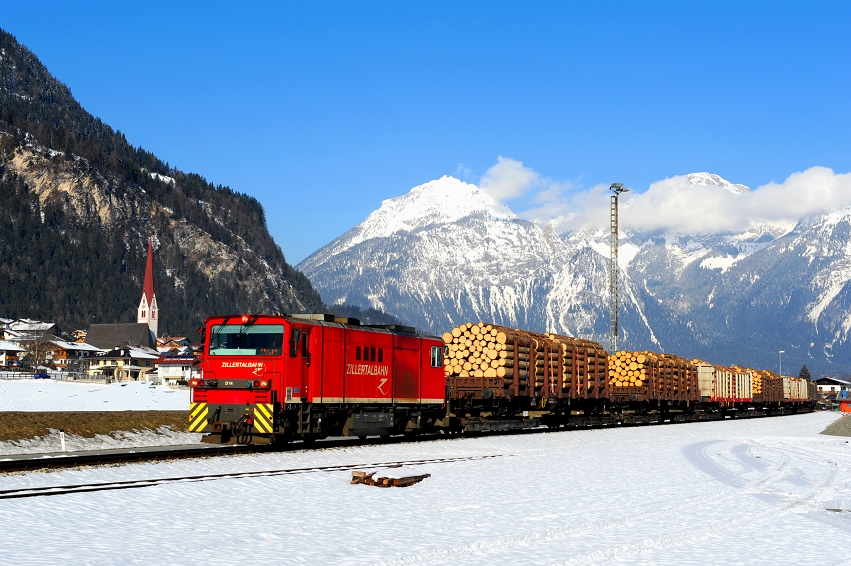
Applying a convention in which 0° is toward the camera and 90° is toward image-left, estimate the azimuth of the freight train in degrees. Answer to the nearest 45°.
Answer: approximately 45°
